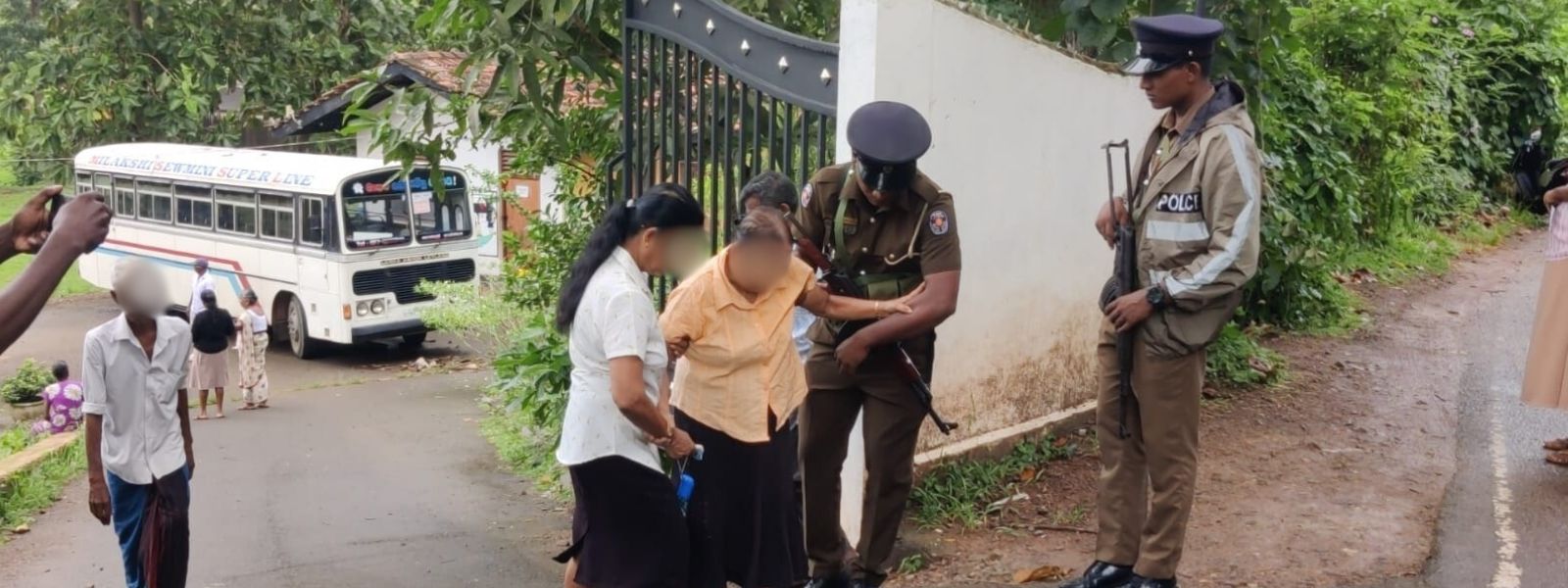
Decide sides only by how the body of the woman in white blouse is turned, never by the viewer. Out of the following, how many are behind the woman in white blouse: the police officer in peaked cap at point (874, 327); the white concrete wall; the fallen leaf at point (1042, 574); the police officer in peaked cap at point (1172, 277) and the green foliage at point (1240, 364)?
0

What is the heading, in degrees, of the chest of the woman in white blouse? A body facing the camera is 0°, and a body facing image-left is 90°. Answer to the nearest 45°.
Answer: approximately 270°

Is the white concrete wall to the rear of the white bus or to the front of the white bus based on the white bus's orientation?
to the front

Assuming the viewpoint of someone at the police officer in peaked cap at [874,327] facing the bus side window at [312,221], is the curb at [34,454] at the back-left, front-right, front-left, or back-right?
front-left

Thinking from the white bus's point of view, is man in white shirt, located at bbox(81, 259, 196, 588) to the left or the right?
on its right

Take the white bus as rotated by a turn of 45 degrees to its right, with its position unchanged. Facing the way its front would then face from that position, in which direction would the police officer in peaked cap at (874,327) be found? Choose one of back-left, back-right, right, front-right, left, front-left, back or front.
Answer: front

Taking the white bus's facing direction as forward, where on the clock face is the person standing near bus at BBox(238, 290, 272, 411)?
The person standing near bus is roughly at 2 o'clock from the white bus.

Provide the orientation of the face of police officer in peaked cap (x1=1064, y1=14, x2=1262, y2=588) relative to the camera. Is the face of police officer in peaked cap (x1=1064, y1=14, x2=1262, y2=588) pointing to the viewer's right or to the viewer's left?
to the viewer's left

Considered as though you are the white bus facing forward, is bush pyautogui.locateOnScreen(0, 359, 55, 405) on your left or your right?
on your right

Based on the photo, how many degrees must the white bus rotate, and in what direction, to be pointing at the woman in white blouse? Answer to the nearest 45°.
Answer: approximately 45° to its right

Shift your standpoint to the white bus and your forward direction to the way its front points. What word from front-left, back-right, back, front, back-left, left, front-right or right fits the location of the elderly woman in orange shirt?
front-right

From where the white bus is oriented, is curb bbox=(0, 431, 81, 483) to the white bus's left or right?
on its right

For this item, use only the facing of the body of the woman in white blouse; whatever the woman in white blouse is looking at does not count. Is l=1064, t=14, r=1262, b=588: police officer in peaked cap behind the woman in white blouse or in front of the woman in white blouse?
in front

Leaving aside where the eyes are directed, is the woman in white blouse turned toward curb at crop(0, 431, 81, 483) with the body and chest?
no

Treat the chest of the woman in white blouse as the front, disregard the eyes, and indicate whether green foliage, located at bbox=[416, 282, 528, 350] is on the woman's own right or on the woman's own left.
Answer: on the woman's own left
